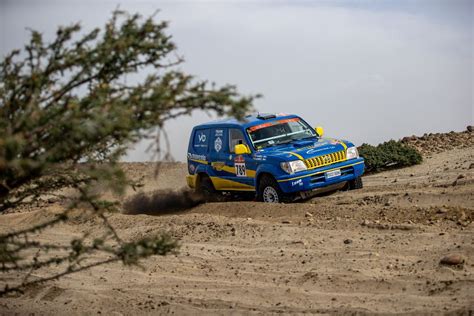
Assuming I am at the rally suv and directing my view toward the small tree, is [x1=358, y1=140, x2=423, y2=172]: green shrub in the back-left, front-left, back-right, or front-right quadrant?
back-left

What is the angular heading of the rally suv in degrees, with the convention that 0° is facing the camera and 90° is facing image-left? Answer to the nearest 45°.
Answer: approximately 315°

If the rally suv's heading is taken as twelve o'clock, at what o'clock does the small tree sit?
The small tree is roughly at 2 o'clock from the rally suv.

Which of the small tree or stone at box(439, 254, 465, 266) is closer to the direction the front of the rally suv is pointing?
the stone

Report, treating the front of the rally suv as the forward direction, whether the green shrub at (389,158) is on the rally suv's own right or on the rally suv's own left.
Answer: on the rally suv's own left

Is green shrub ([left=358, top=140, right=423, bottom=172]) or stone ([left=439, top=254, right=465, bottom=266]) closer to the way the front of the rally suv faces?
the stone

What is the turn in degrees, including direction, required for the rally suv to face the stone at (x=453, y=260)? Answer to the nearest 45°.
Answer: approximately 45° to its right
